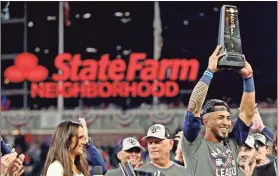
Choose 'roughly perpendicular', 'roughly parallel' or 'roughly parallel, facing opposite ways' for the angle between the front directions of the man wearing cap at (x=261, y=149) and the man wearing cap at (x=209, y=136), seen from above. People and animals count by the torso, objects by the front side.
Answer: roughly perpendicular

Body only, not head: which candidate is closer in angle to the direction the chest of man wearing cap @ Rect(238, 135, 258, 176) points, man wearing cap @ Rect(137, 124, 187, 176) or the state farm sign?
the man wearing cap

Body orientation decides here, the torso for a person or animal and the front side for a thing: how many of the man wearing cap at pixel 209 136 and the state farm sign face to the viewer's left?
0

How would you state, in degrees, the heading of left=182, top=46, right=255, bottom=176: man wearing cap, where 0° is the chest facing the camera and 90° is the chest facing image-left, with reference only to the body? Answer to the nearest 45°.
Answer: approximately 315°

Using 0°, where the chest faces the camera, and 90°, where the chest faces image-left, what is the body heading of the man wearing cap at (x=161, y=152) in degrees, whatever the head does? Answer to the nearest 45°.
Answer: approximately 45°

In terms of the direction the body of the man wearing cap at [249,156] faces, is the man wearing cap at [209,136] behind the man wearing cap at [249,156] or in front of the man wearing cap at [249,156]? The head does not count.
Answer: in front
